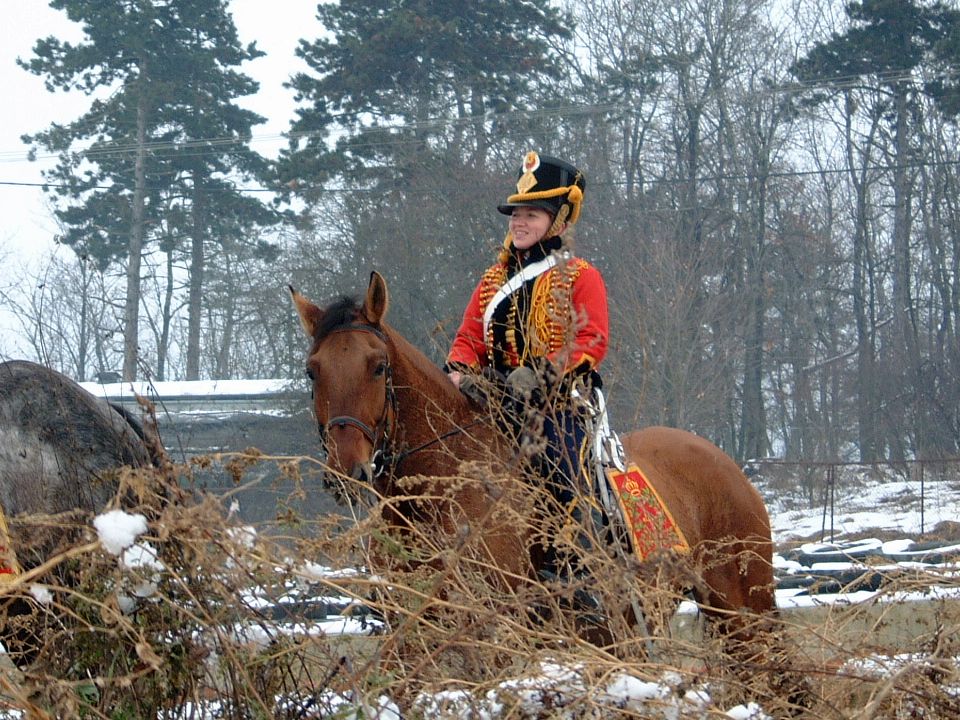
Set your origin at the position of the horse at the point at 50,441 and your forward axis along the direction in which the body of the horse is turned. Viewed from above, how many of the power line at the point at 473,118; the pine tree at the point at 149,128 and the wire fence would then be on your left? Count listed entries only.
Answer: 0

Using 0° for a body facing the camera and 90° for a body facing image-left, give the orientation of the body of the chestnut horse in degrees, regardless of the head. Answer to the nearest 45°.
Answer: approximately 45°

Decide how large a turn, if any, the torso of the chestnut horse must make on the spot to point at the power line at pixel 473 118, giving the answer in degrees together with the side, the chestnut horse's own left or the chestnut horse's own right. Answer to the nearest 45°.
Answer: approximately 135° to the chestnut horse's own right

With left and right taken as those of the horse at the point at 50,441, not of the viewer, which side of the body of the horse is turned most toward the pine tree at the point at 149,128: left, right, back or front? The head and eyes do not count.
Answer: right

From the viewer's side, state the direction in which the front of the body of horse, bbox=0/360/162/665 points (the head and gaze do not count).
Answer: to the viewer's left

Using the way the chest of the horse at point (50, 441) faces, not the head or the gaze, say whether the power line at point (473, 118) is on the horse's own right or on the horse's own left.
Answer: on the horse's own right

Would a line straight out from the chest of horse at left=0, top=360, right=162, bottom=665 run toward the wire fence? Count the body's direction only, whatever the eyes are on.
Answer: no

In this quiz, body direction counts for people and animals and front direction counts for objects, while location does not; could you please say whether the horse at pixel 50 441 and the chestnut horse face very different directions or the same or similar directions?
same or similar directions

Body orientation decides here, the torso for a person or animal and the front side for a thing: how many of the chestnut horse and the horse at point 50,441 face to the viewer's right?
0

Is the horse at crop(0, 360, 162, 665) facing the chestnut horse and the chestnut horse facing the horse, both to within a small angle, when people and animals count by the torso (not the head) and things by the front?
no

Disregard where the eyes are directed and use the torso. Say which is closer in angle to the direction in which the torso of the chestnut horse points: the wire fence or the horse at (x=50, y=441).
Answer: the horse

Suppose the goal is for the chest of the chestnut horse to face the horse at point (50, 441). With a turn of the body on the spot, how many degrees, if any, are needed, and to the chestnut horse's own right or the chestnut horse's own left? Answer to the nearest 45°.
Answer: approximately 45° to the chestnut horse's own right
